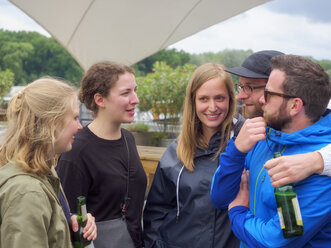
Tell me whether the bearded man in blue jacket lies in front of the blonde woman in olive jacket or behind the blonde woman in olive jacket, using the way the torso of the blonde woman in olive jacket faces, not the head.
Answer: in front

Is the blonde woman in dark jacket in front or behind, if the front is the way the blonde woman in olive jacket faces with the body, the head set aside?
in front

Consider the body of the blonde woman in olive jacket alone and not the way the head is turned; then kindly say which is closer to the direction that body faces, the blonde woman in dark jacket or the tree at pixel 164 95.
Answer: the blonde woman in dark jacket

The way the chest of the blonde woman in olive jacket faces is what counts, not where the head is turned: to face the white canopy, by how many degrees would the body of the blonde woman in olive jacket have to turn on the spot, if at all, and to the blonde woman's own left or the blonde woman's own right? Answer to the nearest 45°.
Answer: approximately 90° to the blonde woman's own left

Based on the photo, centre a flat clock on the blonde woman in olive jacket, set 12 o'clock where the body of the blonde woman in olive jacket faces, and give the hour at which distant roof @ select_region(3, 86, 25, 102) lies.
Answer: The distant roof is roughly at 9 o'clock from the blonde woman in olive jacket.

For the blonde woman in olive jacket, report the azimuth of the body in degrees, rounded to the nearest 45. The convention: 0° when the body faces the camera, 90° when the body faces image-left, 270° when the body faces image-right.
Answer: approximately 270°

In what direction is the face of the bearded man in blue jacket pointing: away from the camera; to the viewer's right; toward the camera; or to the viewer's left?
to the viewer's left

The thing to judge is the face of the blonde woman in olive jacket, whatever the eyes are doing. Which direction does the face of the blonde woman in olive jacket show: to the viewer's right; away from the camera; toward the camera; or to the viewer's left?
to the viewer's right

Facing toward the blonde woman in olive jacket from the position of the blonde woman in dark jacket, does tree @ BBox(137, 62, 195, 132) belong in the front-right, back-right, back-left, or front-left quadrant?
back-right
